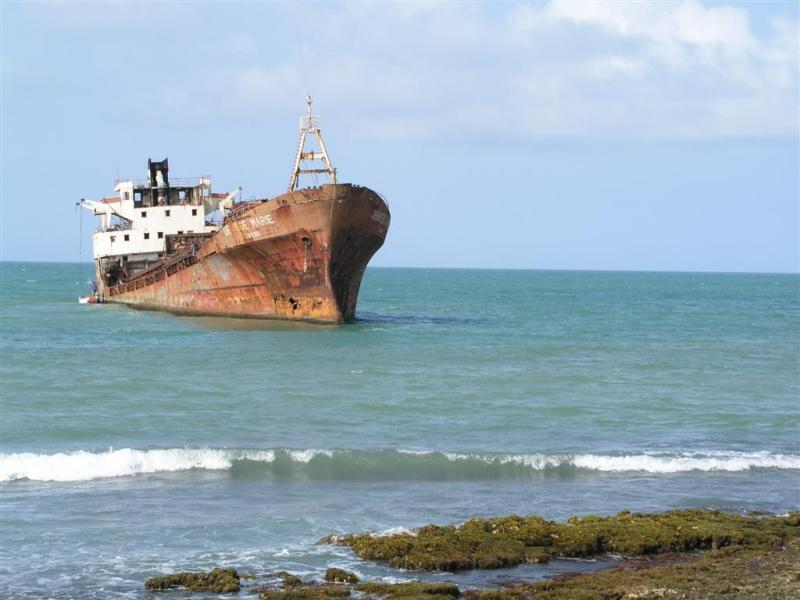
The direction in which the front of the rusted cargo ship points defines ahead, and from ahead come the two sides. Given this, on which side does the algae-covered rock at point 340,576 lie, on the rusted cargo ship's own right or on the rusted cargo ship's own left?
on the rusted cargo ship's own right

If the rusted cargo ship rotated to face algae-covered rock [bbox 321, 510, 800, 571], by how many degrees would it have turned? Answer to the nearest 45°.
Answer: approximately 45° to its right

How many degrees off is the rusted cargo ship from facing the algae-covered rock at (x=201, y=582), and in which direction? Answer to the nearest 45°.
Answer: approximately 45° to its right

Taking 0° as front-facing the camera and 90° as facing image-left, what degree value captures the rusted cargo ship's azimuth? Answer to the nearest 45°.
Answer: approximately 315°

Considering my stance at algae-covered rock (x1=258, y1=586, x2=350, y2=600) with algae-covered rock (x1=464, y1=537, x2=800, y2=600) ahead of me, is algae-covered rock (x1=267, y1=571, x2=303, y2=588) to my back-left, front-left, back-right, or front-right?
back-left
